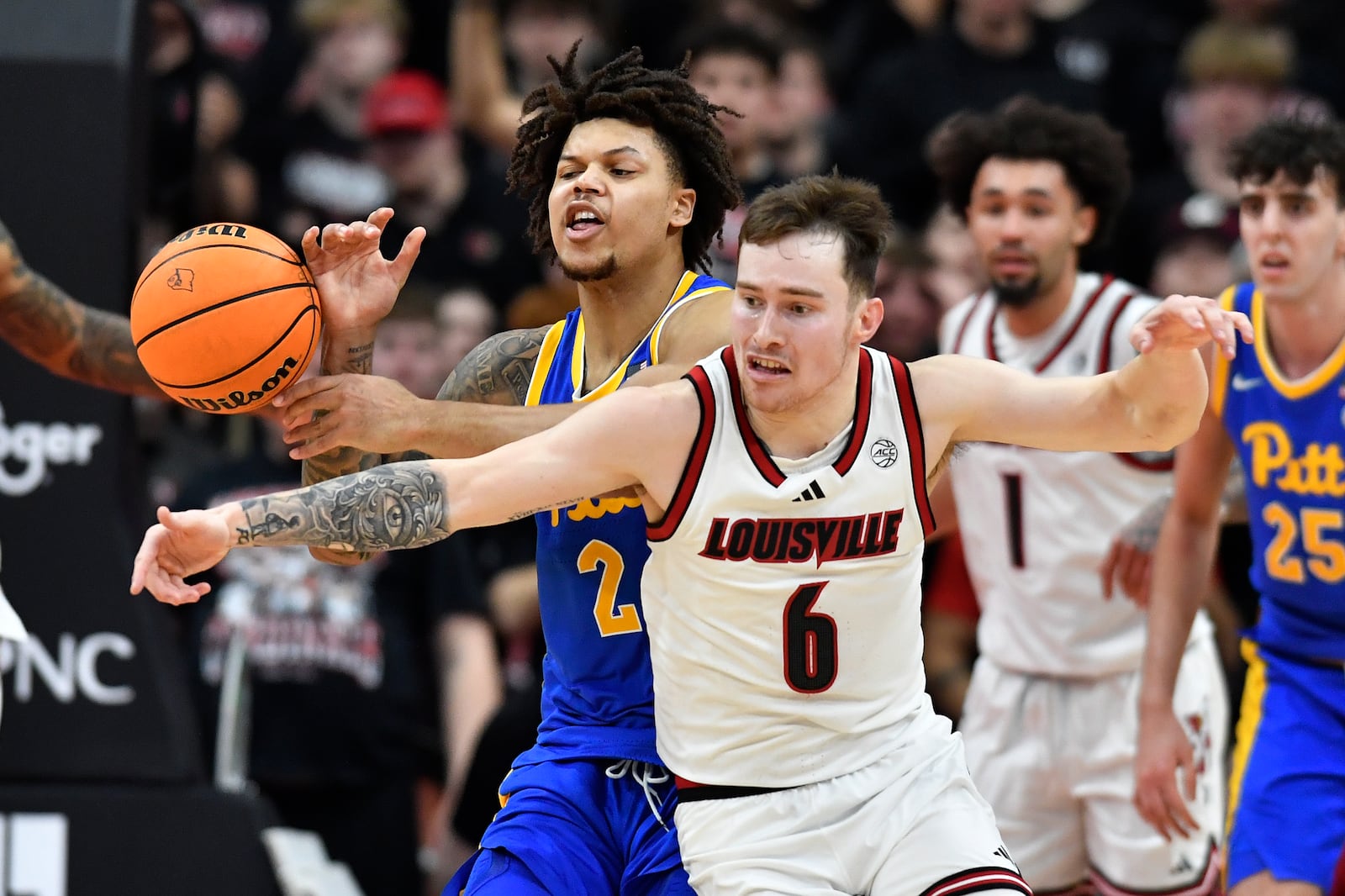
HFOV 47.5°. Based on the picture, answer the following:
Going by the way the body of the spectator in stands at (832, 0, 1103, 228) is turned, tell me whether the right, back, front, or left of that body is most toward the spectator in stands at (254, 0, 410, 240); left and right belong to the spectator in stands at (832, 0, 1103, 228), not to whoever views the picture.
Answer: right

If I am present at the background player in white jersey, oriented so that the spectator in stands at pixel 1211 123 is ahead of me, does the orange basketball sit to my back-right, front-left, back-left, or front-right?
back-left

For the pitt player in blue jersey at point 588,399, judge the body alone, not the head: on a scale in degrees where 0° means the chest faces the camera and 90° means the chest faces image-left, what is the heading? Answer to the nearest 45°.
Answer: approximately 0°

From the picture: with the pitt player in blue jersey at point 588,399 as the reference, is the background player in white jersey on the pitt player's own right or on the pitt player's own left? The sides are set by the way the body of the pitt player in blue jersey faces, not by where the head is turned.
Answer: on the pitt player's own left

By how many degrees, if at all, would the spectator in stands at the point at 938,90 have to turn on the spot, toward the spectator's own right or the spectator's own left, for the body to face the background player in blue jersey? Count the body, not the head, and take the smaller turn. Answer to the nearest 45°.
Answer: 0° — they already face them

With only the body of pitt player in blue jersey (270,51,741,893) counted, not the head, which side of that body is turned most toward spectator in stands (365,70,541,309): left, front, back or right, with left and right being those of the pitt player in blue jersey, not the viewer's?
back

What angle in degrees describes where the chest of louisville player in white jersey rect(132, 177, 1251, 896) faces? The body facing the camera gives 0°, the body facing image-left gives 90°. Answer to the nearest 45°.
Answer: approximately 0°

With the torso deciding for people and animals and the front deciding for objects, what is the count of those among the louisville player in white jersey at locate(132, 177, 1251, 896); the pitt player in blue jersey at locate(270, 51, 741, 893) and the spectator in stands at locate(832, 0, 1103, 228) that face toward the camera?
3

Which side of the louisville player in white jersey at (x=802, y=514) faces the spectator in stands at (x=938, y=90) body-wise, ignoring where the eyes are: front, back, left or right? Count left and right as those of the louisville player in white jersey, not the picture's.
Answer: back

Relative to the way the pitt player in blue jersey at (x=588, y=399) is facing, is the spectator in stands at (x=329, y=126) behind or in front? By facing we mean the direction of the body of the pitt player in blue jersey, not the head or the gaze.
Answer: behind
